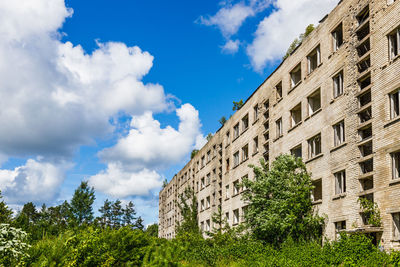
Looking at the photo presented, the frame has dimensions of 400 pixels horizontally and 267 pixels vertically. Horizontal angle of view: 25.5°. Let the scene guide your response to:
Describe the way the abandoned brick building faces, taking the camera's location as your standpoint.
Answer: facing the viewer and to the left of the viewer
